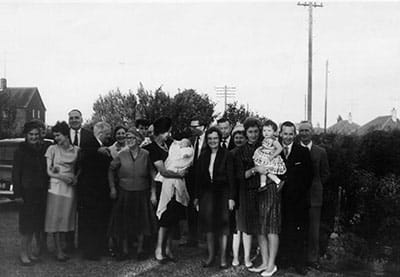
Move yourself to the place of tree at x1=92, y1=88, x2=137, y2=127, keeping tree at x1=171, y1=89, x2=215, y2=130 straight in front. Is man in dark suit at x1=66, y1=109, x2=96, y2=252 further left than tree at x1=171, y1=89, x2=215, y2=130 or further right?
right

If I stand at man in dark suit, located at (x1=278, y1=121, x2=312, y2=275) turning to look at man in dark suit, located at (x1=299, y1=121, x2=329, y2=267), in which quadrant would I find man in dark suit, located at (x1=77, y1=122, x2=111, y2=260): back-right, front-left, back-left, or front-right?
back-left

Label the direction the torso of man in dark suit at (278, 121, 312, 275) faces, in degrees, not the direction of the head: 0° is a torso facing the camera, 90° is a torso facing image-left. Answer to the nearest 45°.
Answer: approximately 45°

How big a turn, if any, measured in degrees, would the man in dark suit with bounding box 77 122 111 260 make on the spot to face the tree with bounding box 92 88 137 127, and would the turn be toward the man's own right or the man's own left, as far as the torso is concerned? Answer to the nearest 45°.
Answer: approximately 135° to the man's own left

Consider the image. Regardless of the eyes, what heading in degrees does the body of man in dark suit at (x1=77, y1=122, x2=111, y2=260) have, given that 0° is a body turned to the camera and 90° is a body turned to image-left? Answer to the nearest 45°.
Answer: approximately 315°

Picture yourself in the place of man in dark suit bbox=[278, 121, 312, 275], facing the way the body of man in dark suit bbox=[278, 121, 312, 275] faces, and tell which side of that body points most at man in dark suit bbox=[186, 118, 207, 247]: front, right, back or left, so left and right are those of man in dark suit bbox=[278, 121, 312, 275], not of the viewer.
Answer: right

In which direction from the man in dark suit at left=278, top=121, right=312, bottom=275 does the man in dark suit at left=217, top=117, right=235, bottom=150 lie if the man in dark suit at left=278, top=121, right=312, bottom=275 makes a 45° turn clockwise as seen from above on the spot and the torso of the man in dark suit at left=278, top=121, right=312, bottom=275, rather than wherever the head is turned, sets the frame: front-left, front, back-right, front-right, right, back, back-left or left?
front-right
